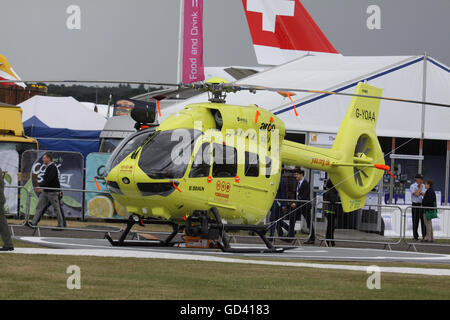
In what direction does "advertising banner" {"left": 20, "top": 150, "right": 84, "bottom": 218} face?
toward the camera

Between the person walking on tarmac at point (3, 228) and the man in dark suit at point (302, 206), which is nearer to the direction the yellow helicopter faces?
the person walking on tarmac

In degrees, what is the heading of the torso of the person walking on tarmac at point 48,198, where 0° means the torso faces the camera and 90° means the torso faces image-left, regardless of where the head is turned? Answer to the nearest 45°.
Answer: approximately 90°

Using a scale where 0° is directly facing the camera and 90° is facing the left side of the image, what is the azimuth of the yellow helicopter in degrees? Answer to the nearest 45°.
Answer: approximately 45°

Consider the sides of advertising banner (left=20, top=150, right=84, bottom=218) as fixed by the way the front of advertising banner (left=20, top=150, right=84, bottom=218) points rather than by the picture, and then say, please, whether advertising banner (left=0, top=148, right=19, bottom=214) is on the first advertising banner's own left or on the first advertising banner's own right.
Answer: on the first advertising banner's own right

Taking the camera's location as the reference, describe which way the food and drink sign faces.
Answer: facing the viewer

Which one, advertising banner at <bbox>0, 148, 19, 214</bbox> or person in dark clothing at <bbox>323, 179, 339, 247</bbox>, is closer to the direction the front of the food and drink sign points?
the person in dark clothing

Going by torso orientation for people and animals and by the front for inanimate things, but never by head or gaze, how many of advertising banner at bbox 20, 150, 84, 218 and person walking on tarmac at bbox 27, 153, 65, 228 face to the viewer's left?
1
